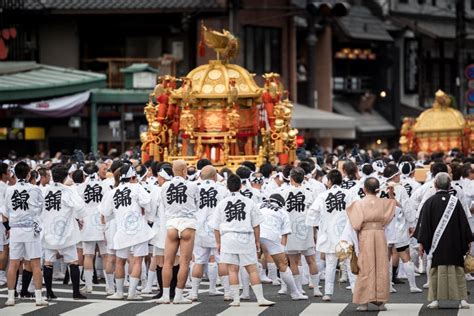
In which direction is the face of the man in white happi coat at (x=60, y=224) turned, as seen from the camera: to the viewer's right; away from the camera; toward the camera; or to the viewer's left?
away from the camera

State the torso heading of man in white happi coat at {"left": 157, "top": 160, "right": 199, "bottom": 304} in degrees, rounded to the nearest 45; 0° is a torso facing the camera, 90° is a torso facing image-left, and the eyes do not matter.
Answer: approximately 180°

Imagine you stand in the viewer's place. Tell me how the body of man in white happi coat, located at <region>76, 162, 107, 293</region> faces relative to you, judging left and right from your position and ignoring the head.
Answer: facing away from the viewer

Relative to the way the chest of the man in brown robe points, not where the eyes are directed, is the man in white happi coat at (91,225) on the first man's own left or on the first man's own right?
on the first man's own left

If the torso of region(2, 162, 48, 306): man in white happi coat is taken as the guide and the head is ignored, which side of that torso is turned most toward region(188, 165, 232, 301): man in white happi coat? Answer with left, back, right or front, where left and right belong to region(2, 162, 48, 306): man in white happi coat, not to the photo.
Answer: right

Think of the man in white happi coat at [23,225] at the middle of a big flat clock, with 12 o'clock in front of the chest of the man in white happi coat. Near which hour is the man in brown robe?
The man in brown robe is roughly at 4 o'clock from the man in white happi coat.

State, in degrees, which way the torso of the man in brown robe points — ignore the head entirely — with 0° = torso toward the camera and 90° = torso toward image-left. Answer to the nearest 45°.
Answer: approximately 180°

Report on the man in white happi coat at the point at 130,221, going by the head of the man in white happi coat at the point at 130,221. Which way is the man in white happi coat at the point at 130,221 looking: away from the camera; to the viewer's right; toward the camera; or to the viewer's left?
away from the camera

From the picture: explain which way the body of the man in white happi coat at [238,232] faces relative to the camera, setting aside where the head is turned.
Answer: away from the camera

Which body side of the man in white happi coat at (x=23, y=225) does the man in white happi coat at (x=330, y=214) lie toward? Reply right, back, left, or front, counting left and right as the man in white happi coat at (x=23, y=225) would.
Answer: right
